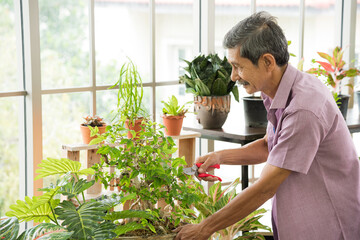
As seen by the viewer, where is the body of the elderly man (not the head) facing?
to the viewer's left

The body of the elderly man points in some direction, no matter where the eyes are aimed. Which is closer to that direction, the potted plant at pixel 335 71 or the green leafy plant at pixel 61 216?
the green leafy plant

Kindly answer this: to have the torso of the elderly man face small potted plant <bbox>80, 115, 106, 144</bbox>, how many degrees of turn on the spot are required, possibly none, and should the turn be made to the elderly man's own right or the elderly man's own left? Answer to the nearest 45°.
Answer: approximately 45° to the elderly man's own right

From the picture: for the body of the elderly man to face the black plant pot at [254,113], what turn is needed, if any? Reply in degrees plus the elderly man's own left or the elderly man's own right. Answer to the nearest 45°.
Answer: approximately 90° to the elderly man's own right

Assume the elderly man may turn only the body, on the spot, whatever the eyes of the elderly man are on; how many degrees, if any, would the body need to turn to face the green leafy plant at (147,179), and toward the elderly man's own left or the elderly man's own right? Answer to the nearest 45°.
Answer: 0° — they already face it

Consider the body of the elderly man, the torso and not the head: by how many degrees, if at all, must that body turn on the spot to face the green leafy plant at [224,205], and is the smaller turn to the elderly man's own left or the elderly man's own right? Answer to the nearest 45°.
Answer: approximately 45° to the elderly man's own right

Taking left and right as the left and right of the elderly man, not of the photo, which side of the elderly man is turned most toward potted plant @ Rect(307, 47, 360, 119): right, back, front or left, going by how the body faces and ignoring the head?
right

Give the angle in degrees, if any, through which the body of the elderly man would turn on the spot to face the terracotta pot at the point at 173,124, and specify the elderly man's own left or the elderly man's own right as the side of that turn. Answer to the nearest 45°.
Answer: approximately 45° to the elderly man's own right

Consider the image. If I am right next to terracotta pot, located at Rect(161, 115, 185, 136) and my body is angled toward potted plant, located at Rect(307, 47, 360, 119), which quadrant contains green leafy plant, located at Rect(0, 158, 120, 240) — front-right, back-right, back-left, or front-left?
back-right
